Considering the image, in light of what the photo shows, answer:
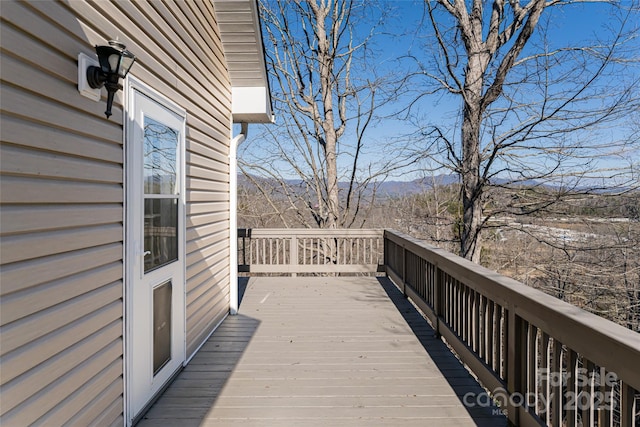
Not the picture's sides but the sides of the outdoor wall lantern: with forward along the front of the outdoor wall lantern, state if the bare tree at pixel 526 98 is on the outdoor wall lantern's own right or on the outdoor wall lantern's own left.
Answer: on the outdoor wall lantern's own left

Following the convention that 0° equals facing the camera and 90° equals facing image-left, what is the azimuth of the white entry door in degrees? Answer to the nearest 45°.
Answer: approximately 315°

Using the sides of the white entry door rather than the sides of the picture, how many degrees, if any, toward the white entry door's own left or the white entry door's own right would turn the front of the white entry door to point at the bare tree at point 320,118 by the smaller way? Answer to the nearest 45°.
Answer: approximately 90° to the white entry door's own left

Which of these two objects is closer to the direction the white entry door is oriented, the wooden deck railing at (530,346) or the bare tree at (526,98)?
the wooden deck railing

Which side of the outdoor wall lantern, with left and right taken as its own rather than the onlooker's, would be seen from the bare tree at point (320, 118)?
left

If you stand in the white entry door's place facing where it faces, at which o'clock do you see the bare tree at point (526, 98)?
The bare tree is roughly at 10 o'clock from the white entry door.

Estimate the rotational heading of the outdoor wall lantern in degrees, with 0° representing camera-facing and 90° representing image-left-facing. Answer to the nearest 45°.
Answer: approximately 315°
